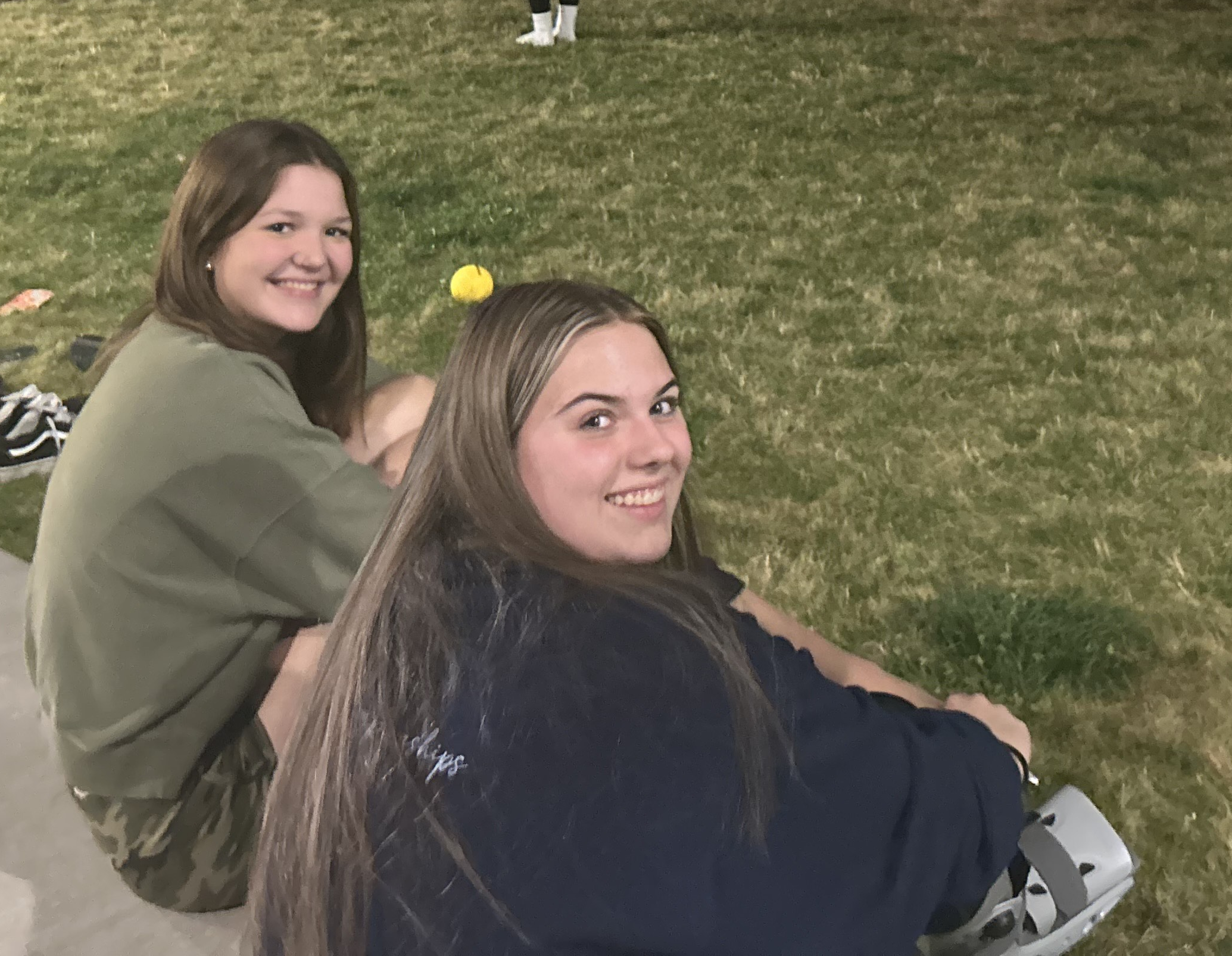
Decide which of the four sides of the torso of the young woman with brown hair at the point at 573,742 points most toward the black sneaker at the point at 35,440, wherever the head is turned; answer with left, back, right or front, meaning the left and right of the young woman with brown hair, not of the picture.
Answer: left

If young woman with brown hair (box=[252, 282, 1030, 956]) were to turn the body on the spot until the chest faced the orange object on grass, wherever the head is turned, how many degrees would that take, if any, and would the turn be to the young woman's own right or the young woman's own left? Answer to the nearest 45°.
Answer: approximately 90° to the young woman's own left

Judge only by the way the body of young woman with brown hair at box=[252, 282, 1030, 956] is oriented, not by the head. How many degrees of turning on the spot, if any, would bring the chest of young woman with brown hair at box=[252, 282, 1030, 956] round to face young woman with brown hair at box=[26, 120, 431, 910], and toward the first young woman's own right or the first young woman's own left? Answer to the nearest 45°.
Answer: approximately 90° to the first young woman's own left

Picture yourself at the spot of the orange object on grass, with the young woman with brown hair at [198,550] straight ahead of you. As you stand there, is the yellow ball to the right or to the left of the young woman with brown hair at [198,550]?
left

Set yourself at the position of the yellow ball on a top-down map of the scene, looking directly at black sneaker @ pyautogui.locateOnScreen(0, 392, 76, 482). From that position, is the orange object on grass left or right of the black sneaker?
right

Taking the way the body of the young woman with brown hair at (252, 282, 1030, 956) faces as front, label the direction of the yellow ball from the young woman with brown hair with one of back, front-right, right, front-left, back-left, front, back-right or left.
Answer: front-left

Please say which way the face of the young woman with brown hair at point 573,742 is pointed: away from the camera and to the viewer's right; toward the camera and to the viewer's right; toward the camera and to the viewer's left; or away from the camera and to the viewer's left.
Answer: toward the camera and to the viewer's right

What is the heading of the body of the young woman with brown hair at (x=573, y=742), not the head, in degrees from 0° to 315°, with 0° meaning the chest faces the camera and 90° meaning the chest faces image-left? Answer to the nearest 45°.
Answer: approximately 225°
